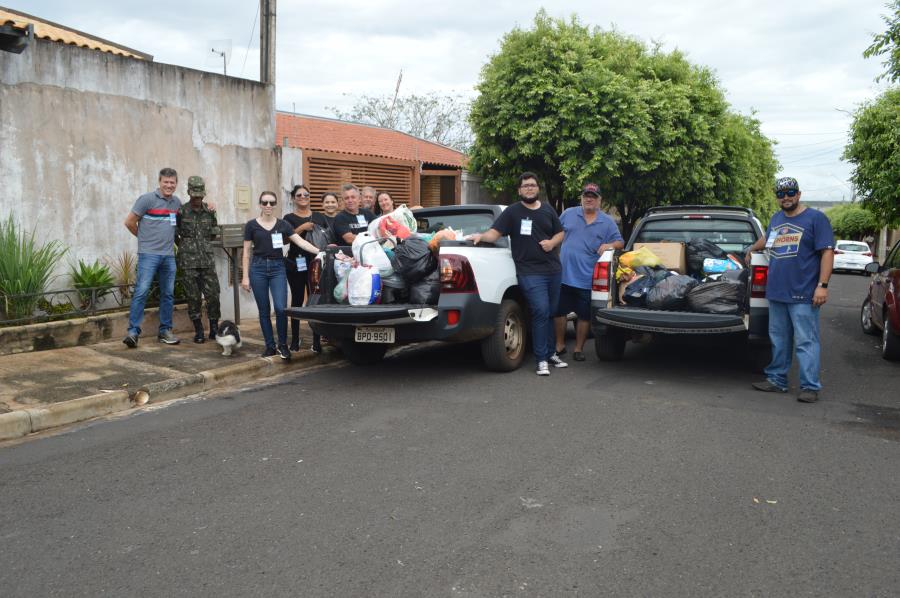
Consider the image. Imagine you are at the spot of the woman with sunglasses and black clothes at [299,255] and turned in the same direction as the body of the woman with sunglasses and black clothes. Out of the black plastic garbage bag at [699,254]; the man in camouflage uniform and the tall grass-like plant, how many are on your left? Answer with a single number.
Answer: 1

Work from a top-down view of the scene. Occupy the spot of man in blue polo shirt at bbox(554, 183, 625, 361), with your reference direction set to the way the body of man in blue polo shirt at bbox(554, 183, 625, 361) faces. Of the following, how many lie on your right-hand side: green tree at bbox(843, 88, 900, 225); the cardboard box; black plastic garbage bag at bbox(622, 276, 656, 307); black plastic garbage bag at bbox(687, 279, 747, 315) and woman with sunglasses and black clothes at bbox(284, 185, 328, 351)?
1

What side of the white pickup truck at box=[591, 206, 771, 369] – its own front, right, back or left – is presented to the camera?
back

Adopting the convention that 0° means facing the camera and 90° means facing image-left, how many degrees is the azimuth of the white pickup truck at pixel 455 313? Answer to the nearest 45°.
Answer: approximately 225°

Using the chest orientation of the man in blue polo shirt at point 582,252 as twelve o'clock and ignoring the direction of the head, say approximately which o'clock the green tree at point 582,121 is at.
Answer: The green tree is roughly at 6 o'clock from the man in blue polo shirt.

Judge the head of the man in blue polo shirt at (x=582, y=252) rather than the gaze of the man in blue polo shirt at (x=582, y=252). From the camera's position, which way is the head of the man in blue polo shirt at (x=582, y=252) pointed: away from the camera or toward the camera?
toward the camera

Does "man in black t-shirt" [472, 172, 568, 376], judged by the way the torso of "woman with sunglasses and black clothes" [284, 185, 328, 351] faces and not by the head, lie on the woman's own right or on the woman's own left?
on the woman's own left

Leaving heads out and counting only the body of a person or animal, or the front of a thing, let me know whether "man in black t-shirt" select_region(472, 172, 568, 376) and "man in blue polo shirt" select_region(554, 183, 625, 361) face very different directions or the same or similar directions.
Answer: same or similar directions

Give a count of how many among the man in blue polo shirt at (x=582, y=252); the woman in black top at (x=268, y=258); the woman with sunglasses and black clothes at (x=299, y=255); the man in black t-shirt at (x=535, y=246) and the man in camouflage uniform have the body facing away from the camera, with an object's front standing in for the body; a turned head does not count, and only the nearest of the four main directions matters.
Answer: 0

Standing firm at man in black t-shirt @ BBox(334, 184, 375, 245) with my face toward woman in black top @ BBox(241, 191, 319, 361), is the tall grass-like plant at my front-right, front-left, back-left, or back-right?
front-right

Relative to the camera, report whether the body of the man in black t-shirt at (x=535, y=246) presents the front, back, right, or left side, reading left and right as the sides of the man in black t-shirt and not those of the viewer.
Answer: front

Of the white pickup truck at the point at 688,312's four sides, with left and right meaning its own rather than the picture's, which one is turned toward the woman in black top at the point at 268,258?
left

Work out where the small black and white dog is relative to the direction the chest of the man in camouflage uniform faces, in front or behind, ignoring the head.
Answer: in front

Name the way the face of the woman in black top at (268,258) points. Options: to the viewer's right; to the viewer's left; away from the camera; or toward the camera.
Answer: toward the camera

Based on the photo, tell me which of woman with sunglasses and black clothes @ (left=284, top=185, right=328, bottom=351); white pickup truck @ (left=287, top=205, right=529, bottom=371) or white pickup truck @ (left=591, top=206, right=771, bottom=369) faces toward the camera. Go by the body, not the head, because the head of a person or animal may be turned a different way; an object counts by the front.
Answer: the woman with sunglasses and black clothes

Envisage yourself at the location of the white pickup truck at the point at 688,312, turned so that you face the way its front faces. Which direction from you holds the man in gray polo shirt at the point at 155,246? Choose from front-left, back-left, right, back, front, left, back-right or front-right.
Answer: left
